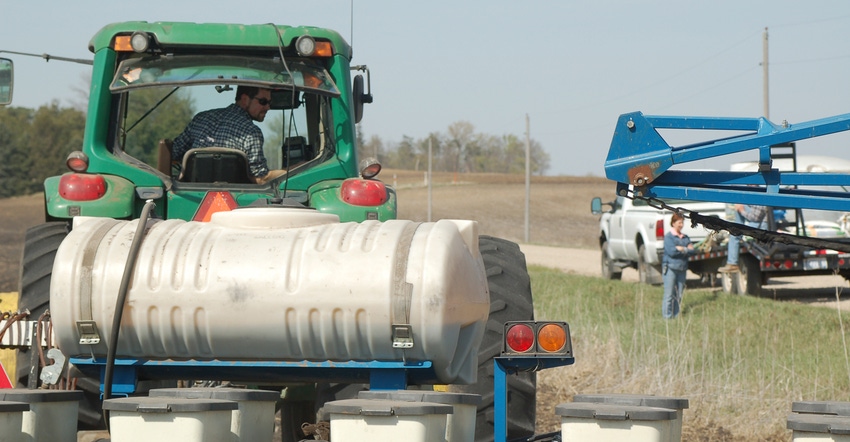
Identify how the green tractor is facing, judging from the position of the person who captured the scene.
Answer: facing away from the viewer

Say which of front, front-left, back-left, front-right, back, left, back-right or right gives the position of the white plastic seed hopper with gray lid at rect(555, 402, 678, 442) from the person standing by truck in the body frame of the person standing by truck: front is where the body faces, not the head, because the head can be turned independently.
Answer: front-right

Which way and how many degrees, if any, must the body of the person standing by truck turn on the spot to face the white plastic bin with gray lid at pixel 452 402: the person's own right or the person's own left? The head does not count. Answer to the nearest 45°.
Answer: approximately 45° to the person's own right

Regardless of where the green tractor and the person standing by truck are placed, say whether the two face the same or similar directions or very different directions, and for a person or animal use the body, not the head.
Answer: very different directions

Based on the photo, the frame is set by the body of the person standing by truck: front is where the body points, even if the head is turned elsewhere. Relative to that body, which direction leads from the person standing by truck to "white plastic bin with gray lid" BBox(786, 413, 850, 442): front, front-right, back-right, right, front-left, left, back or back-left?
front-right

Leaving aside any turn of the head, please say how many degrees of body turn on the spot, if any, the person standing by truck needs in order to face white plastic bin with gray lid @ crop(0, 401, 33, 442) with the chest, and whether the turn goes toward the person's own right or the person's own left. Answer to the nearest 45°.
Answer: approximately 45° to the person's own right

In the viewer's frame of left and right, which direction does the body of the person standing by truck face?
facing the viewer and to the right of the viewer

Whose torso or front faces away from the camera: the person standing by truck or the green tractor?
the green tractor

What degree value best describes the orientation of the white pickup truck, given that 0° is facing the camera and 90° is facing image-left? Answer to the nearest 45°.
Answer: approximately 135°

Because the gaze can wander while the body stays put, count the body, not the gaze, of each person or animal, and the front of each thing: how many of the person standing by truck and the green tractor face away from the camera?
1
